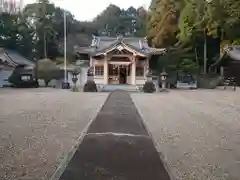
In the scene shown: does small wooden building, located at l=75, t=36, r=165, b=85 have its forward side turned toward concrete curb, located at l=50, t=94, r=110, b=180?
yes

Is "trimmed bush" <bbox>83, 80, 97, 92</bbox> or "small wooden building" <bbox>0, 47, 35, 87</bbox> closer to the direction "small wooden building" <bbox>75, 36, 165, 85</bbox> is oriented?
the trimmed bush

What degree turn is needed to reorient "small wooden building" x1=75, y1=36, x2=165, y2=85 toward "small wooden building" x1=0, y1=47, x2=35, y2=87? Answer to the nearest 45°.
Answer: approximately 90° to its right

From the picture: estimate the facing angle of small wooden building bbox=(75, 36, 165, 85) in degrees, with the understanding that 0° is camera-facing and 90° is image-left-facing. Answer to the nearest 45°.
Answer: approximately 0°

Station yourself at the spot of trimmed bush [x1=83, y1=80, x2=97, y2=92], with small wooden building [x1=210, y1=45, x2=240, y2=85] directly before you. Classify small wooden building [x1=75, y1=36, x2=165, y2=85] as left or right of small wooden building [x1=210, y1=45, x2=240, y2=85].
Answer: left

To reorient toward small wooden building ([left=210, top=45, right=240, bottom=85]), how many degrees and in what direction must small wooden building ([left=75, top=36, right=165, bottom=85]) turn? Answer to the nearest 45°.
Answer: approximately 90° to its left

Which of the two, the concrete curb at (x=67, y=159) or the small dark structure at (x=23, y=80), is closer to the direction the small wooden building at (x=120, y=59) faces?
the concrete curb

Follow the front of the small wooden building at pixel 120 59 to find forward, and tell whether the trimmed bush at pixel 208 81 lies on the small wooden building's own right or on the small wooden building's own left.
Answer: on the small wooden building's own left

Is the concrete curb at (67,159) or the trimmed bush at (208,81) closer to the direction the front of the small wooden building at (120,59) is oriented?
the concrete curb

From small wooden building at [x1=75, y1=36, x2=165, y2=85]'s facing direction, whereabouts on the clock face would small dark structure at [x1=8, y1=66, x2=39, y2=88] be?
The small dark structure is roughly at 3 o'clock from the small wooden building.
